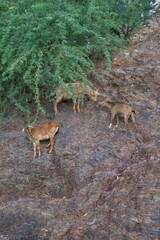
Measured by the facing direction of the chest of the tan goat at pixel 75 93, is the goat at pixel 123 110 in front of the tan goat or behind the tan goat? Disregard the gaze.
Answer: in front

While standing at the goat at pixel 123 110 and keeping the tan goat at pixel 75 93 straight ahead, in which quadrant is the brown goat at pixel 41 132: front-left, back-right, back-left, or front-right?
front-left

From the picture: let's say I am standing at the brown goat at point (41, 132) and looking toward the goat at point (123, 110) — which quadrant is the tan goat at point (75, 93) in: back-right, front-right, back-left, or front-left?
front-left

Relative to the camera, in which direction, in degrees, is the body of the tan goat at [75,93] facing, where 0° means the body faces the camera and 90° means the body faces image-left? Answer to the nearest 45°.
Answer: approximately 270°

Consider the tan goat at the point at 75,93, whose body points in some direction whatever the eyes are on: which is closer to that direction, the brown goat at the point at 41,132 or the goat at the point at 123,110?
the goat

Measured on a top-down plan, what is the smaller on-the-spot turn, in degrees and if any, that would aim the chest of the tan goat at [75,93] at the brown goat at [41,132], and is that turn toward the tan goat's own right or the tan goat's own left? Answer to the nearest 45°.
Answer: approximately 135° to the tan goat's own right
